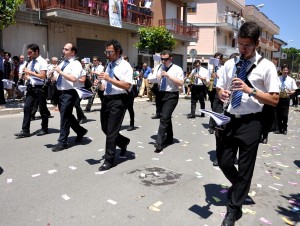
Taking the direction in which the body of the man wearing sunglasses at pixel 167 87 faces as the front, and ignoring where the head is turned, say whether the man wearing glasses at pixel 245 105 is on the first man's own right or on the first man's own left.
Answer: on the first man's own left

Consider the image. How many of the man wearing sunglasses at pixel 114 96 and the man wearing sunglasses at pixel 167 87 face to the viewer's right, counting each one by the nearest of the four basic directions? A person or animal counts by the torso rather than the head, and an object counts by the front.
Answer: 0

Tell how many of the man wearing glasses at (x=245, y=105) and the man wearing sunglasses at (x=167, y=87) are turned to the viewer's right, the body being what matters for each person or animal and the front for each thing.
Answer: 0

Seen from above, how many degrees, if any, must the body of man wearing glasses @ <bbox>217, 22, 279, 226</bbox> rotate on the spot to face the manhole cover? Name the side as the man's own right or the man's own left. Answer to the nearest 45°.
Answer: approximately 90° to the man's own right

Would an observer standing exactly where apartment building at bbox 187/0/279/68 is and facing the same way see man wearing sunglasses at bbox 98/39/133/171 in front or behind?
in front

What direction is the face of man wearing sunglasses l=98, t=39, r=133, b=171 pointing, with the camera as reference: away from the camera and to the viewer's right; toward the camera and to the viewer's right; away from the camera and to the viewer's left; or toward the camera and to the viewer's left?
toward the camera and to the viewer's left

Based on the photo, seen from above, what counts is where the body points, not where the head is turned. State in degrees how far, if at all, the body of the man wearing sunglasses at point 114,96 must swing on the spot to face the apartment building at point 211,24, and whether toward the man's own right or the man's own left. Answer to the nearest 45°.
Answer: approximately 135° to the man's own right

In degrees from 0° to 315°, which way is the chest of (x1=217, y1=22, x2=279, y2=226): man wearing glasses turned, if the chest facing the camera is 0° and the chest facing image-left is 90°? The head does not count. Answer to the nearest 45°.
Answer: approximately 45°

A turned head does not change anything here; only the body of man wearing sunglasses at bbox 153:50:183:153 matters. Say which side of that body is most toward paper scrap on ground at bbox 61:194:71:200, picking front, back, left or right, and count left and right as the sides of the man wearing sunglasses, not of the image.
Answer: front

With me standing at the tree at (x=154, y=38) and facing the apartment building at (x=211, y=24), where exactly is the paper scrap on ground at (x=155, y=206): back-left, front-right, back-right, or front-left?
back-right

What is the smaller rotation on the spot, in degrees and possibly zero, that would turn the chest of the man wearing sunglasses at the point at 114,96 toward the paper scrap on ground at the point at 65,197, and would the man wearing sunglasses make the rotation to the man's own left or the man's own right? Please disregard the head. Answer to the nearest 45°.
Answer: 0° — they already face it
